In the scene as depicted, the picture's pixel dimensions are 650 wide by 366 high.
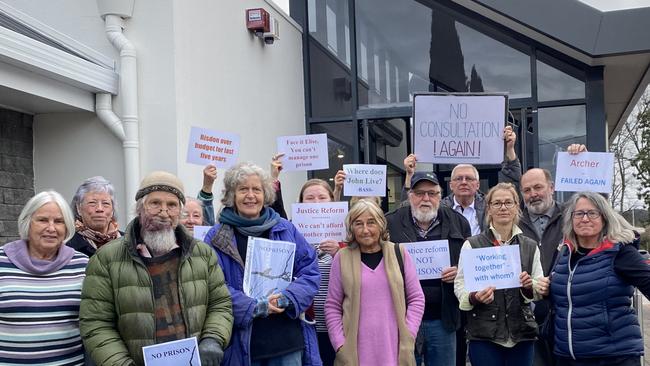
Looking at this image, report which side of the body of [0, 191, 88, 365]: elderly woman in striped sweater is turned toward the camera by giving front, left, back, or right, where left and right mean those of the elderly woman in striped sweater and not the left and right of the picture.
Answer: front

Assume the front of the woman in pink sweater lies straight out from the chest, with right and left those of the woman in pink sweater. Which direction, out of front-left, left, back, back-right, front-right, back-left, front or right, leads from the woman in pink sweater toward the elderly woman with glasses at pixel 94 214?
right

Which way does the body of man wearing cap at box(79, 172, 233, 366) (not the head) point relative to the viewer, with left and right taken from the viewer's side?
facing the viewer

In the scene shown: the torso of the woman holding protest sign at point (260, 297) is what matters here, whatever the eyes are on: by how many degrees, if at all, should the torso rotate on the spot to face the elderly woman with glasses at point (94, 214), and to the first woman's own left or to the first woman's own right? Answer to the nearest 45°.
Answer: approximately 90° to the first woman's own right

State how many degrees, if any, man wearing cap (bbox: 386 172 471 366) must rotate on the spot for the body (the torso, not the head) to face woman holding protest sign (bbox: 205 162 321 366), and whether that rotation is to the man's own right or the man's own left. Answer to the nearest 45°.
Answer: approximately 45° to the man's own right

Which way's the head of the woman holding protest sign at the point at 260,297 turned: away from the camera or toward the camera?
toward the camera

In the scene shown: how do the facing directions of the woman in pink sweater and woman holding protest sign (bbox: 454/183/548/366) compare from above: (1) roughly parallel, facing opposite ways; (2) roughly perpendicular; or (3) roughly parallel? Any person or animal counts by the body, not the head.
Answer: roughly parallel

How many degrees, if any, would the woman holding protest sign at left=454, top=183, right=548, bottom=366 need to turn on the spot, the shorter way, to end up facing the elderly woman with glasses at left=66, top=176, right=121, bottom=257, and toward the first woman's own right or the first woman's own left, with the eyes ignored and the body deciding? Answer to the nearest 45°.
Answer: approximately 90° to the first woman's own right

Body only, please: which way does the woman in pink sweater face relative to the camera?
toward the camera

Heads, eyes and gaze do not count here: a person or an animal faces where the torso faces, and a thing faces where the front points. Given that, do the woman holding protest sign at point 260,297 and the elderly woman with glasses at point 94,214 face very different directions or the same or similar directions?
same or similar directions

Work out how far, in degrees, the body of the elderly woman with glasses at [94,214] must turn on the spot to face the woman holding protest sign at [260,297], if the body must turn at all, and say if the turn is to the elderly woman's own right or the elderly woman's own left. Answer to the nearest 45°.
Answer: approximately 45° to the elderly woman's own left

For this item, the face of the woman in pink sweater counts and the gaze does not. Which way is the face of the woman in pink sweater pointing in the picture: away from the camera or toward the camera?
toward the camera

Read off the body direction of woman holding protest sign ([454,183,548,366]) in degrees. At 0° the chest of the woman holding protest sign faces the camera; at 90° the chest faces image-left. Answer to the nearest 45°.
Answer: approximately 0°
